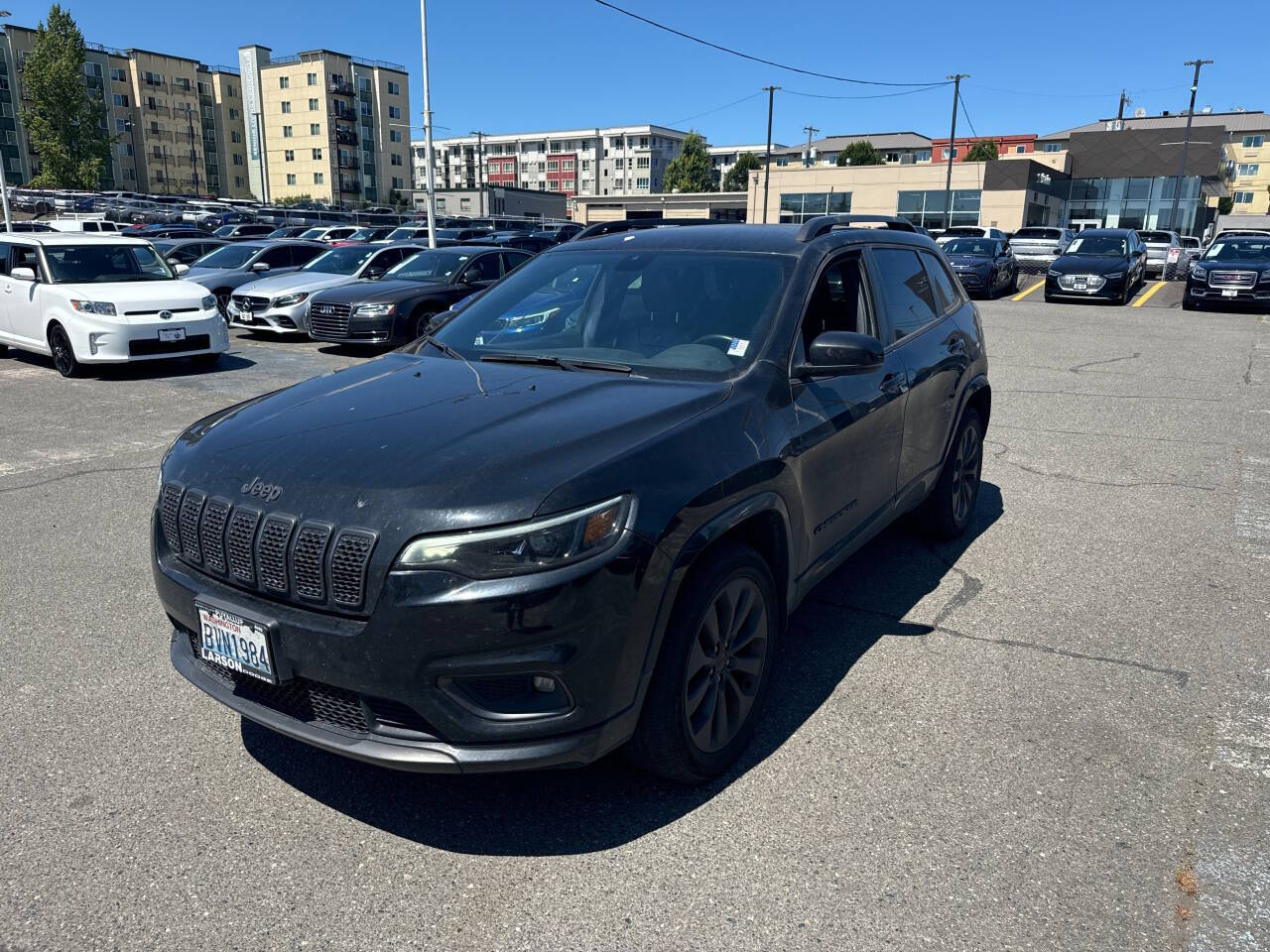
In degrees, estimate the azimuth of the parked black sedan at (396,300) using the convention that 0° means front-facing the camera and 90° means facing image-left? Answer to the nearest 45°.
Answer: approximately 45°

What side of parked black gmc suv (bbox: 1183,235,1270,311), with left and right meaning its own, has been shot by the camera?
front

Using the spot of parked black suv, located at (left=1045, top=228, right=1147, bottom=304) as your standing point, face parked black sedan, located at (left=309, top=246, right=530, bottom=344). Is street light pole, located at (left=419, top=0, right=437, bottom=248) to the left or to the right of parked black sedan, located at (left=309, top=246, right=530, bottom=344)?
right

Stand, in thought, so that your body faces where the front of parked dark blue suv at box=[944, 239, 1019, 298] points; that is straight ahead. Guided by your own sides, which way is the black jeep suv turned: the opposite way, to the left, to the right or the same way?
the same way

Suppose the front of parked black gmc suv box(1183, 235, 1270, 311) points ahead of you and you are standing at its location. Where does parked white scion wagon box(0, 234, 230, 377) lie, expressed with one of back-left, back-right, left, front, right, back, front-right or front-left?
front-right

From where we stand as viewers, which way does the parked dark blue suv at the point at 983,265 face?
facing the viewer and to the left of the viewer

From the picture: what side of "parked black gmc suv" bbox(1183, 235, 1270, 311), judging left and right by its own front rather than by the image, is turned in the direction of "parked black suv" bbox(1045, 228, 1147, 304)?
right

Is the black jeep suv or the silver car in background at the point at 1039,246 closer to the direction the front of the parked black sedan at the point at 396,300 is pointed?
the black jeep suv

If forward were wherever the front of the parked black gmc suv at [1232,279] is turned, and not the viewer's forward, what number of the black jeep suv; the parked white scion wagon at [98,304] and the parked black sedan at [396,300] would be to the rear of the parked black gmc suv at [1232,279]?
0

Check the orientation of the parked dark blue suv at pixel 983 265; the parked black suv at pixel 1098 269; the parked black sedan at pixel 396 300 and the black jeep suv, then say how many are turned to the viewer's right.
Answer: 0

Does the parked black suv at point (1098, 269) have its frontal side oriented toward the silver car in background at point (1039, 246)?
no

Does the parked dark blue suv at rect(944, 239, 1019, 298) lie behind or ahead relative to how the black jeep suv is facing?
behind

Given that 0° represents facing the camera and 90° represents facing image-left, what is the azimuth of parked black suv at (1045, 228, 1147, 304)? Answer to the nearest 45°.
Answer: approximately 45°

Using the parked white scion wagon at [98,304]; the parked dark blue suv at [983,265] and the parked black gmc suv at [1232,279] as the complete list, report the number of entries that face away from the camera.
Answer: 0

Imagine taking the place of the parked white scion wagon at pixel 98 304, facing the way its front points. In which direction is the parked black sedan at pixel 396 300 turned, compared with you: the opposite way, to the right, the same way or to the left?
to the right

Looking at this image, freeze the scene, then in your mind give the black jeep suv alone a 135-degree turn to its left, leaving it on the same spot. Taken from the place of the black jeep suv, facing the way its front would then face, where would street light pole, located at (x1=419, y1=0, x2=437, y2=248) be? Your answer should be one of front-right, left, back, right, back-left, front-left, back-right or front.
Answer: left

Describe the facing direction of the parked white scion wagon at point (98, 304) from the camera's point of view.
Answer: facing the viewer and to the right of the viewer

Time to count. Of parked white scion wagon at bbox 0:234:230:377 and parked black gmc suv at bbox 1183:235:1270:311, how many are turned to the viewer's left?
0

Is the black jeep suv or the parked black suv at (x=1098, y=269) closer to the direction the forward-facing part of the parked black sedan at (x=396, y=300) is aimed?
the black jeep suv

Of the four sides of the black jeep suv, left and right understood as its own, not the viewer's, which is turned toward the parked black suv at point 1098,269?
back
